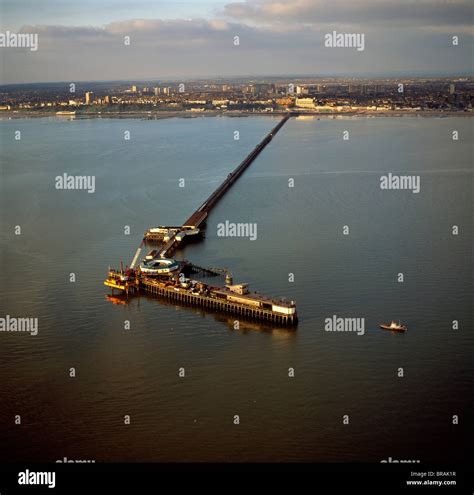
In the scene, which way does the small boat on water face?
to the viewer's left

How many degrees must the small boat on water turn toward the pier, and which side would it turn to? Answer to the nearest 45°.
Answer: approximately 45° to its right
